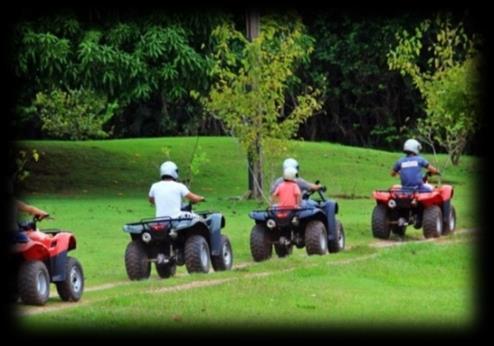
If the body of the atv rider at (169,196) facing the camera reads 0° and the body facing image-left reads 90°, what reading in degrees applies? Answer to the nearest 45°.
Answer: approximately 225°

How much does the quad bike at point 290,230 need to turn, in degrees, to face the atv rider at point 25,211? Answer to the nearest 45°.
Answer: approximately 180°

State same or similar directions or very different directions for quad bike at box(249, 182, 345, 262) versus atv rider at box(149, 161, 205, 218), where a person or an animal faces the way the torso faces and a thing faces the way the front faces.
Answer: same or similar directions

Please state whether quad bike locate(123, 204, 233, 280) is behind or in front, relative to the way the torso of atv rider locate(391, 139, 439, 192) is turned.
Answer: behind

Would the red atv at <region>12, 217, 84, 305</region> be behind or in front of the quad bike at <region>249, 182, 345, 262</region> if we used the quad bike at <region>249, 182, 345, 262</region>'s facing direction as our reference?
behind

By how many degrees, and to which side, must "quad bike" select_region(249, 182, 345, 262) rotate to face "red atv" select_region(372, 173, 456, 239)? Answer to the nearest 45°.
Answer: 0° — it already faces it

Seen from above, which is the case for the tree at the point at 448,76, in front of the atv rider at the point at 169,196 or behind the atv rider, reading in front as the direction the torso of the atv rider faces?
in front

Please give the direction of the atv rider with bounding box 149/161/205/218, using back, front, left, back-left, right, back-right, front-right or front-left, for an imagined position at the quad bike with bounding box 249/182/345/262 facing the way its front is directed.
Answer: back

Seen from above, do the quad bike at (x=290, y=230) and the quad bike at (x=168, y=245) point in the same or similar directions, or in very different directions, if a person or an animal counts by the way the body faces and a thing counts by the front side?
same or similar directions

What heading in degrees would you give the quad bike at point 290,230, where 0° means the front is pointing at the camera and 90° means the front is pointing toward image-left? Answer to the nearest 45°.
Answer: approximately 225°

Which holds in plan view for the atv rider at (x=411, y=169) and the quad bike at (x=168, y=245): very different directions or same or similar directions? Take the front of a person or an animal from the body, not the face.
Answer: same or similar directions

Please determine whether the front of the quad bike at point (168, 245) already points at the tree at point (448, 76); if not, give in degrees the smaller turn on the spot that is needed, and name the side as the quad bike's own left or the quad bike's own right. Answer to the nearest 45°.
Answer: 0° — it already faces it

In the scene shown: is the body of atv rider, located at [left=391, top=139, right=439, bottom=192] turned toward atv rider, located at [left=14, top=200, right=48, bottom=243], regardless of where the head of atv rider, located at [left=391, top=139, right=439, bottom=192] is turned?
no

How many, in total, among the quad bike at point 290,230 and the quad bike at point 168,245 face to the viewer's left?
0

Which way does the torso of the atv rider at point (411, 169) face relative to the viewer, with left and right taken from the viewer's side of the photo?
facing away from the viewer and to the right of the viewer

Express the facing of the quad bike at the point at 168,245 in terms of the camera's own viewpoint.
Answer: facing away from the viewer and to the right of the viewer
